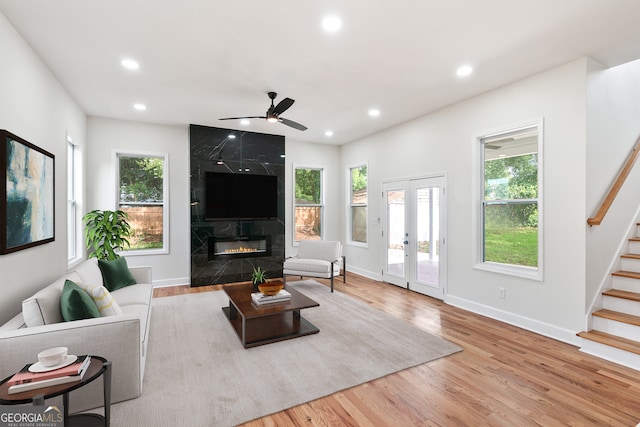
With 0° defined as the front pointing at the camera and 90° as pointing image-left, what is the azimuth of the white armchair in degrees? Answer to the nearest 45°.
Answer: approximately 45°

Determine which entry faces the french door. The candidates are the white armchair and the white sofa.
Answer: the white sofa

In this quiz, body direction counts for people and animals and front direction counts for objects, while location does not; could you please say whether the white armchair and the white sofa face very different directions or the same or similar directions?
very different directions

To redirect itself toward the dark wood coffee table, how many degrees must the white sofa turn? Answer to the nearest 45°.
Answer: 0° — it already faces it

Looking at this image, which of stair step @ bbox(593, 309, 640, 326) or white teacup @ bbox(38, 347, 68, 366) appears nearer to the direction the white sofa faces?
the stair step

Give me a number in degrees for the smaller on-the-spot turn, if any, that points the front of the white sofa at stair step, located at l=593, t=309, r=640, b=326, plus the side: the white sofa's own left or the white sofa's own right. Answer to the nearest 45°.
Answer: approximately 45° to the white sofa's own right

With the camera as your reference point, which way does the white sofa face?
facing to the right of the viewer

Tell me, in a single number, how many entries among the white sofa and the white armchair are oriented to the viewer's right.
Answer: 1

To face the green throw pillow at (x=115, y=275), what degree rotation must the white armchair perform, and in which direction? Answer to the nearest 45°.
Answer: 0° — it already faces it

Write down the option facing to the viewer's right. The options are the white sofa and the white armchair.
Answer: the white sofa
